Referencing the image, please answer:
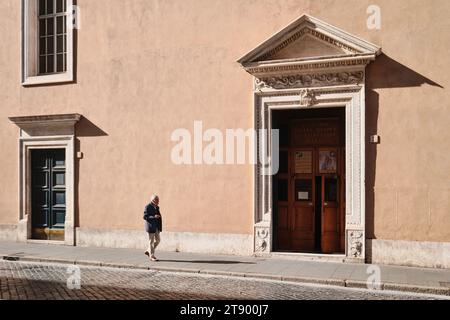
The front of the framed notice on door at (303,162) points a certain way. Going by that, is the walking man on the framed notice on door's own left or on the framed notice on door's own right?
on the framed notice on door's own right

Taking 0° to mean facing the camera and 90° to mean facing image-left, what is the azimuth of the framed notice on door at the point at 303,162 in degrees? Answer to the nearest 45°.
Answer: approximately 0°

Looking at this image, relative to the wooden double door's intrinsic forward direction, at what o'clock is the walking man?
The walking man is roughly at 2 o'clock from the wooden double door.

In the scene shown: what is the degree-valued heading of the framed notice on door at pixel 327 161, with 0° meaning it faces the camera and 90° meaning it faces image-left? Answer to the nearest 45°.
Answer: approximately 0°
